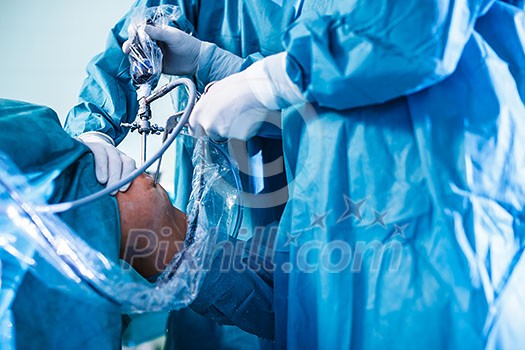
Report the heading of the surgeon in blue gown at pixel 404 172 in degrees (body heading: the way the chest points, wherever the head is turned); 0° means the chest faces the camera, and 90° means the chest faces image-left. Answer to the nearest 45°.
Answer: approximately 90°
